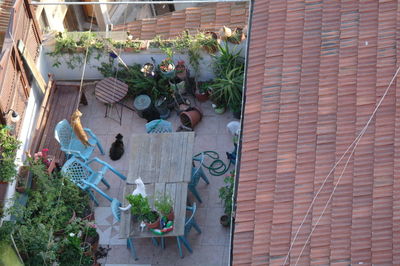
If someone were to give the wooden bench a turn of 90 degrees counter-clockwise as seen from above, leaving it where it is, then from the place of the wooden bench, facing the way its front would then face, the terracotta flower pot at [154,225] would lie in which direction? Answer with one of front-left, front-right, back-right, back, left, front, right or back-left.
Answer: back-right

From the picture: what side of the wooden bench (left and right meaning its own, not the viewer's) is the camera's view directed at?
right

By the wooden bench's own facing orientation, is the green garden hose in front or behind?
in front

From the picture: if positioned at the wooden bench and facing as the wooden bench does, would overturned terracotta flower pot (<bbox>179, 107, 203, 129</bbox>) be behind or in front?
in front

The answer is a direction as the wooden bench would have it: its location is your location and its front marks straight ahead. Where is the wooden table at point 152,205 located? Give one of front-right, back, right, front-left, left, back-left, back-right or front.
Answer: front-right
